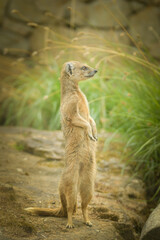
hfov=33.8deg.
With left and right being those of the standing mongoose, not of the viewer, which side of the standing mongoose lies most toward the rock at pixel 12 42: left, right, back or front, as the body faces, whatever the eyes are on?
left

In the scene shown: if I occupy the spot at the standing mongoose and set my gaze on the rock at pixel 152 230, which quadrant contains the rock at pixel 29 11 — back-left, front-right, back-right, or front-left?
back-left

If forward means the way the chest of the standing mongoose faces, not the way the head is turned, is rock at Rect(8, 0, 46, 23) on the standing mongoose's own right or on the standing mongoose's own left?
on the standing mongoose's own left

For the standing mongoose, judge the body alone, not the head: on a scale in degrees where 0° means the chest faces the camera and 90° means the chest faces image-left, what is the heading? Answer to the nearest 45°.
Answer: approximately 270°

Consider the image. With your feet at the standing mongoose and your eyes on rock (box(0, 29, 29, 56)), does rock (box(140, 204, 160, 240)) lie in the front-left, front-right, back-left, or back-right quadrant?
back-right

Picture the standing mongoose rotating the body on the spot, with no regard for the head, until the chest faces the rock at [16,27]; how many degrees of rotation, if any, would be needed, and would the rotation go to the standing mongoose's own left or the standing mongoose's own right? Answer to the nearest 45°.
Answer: approximately 90° to the standing mongoose's own left

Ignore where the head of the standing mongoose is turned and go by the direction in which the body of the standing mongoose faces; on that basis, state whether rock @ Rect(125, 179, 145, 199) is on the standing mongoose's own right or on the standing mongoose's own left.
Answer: on the standing mongoose's own left

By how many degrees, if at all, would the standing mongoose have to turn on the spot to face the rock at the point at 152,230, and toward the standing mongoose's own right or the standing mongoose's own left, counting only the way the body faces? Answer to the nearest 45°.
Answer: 0° — it already faces it
